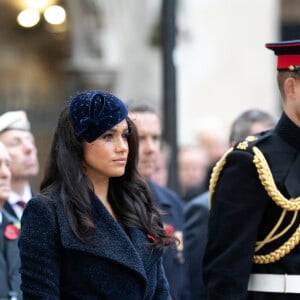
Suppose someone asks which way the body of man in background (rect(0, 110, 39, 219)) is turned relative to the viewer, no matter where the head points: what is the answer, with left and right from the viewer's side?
facing the viewer and to the right of the viewer

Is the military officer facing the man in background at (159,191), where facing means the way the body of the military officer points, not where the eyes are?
no

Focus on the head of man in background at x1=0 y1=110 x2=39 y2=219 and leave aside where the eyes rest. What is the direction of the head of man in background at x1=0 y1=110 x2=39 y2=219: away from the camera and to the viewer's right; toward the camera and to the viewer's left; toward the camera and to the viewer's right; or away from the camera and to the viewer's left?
toward the camera and to the viewer's right

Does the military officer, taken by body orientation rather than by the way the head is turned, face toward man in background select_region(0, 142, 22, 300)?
no

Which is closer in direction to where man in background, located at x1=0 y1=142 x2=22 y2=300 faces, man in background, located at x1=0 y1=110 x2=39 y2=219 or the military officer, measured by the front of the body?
the military officer

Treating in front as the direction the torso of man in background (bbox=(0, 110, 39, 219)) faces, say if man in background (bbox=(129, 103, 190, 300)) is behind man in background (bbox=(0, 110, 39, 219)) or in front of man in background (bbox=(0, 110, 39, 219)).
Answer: in front

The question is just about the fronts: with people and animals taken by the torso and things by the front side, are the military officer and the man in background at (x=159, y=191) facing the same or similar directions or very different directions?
same or similar directions

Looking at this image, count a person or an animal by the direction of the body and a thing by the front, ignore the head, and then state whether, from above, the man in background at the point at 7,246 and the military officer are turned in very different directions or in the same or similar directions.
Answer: same or similar directions

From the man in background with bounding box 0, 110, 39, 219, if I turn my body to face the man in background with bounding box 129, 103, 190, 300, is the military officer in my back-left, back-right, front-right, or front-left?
front-right

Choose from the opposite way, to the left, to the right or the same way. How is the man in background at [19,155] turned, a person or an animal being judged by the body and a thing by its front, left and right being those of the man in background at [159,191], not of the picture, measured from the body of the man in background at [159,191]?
the same way

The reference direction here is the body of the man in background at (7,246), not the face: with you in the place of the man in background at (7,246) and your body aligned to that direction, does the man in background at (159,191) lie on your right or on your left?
on your left

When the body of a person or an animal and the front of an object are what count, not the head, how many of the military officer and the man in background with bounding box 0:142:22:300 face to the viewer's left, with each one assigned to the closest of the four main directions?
0

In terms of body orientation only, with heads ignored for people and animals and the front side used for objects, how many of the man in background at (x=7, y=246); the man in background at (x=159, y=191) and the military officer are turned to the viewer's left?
0

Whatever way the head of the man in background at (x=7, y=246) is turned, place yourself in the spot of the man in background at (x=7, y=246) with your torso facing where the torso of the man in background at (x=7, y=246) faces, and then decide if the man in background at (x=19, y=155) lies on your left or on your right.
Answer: on your left

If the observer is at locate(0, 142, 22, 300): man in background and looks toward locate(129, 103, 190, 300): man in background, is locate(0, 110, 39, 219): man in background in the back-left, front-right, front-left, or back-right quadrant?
front-left
